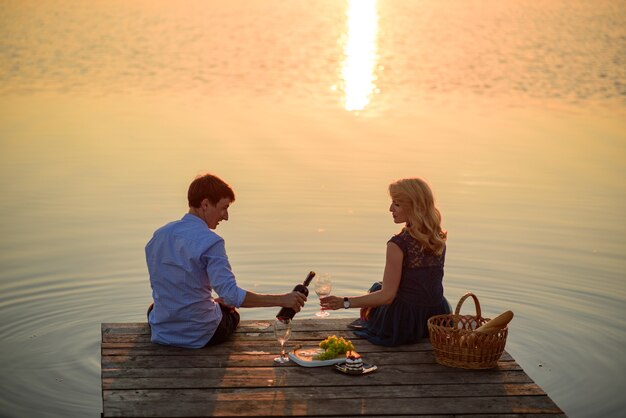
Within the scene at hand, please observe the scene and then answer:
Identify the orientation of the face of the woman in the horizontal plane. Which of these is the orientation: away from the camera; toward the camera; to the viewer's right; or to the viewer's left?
to the viewer's left

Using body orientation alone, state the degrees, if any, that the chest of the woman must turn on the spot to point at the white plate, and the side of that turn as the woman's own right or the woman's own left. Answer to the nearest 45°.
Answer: approximately 90° to the woman's own left

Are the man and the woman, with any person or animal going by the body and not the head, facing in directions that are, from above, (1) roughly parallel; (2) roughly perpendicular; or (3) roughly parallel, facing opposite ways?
roughly perpendicular

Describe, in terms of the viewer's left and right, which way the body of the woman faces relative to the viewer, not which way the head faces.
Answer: facing away from the viewer and to the left of the viewer

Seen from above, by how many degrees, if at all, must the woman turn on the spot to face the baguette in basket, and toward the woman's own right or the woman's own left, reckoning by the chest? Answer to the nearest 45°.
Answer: approximately 180°

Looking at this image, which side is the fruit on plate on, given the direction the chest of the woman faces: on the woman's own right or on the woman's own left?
on the woman's own left

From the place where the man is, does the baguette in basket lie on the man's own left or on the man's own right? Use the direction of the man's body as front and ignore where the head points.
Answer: on the man's own right

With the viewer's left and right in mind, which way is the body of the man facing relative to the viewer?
facing away from the viewer and to the right of the viewer

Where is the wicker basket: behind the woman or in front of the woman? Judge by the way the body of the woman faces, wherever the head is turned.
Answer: behind

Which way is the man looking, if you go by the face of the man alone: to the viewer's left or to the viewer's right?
to the viewer's right
